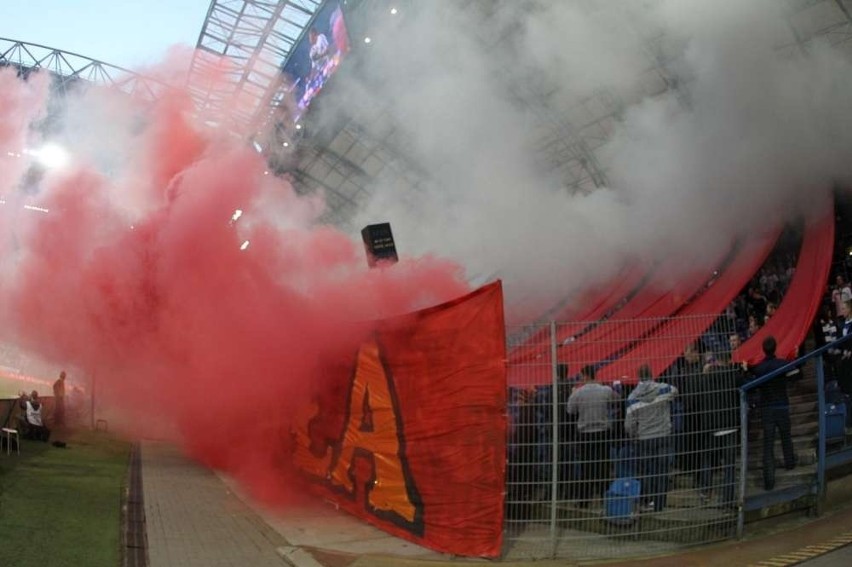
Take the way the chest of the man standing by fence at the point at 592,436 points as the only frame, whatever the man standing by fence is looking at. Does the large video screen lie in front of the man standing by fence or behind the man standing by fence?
in front

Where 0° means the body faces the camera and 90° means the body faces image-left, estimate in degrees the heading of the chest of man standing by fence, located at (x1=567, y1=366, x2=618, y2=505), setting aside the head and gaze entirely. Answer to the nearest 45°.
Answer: approximately 180°

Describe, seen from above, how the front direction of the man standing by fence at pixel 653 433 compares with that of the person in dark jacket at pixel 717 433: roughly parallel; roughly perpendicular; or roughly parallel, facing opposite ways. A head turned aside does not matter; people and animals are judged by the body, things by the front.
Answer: roughly parallel

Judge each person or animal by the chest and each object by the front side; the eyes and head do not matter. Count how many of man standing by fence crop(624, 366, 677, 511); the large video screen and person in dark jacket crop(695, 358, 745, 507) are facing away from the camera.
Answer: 2

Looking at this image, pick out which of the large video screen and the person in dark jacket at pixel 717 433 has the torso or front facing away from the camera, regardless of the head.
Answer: the person in dark jacket

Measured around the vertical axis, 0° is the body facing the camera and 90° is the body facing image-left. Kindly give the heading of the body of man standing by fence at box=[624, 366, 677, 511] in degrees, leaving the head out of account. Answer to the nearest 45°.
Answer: approximately 180°

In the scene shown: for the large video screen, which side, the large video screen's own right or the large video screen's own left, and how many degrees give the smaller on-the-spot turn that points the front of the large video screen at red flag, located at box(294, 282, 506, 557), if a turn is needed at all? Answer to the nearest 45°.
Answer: approximately 45° to the large video screen's own left

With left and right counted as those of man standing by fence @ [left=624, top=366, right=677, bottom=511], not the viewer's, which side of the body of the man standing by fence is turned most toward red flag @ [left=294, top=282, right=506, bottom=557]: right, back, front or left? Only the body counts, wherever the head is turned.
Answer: left

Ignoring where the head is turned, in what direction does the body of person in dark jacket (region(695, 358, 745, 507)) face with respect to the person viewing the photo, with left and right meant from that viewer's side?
facing away from the viewer

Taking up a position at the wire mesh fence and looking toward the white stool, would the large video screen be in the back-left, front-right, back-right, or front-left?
front-right

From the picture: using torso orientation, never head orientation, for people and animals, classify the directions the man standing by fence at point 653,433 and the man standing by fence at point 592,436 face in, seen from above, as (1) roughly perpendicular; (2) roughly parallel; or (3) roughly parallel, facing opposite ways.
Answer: roughly parallel

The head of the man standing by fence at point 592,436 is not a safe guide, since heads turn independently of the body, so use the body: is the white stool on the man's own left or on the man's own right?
on the man's own left
